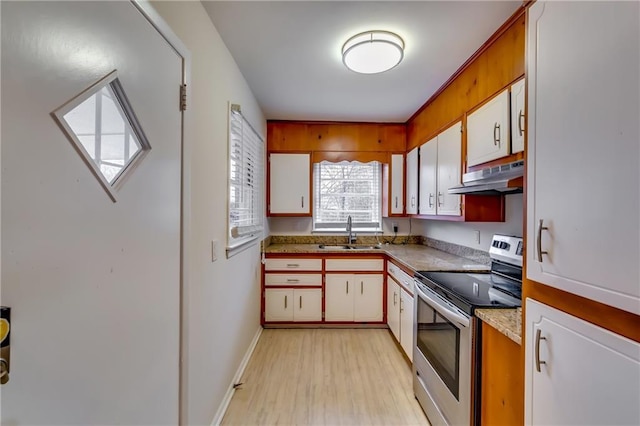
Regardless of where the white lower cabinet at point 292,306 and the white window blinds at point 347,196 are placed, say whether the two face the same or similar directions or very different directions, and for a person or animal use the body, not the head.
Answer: same or similar directions

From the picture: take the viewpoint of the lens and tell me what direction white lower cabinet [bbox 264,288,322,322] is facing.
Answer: facing the viewer

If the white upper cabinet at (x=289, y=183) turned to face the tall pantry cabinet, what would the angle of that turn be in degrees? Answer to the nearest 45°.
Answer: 0° — it already faces it

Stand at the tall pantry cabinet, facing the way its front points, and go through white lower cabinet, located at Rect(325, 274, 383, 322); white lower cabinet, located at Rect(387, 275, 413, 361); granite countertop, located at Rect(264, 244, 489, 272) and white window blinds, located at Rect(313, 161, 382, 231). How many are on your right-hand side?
4

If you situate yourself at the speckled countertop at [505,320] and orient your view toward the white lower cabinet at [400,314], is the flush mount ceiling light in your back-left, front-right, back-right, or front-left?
front-left

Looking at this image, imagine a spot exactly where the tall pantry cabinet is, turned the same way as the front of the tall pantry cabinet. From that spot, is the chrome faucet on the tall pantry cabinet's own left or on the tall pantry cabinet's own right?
on the tall pantry cabinet's own right

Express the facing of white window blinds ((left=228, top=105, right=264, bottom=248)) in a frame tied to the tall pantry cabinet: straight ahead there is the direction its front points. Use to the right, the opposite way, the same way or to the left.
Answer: the opposite way

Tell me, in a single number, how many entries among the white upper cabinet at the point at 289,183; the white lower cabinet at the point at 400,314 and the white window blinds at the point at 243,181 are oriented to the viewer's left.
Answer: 1

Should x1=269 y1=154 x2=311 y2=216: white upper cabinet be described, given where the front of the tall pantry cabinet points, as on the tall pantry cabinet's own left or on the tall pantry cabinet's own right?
on the tall pantry cabinet's own right

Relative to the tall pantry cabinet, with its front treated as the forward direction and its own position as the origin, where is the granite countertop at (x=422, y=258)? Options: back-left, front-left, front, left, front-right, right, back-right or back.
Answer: right

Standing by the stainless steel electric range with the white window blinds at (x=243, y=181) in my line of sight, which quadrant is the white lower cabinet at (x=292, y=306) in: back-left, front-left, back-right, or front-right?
front-right

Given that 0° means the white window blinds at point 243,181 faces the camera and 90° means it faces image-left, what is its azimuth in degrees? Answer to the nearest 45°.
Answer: approximately 270°

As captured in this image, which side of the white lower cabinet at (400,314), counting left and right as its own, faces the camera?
left

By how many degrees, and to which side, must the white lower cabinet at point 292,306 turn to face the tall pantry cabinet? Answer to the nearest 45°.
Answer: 0° — it already faces it

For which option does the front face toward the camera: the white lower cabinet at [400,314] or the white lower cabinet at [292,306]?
the white lower cabinet at [292,306]

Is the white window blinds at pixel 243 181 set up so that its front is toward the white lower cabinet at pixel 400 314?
yes

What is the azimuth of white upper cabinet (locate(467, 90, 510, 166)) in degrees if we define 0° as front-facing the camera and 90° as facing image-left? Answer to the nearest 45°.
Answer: approximately 45°

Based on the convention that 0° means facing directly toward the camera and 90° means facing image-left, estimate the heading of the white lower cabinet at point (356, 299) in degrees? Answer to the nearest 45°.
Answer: approximately 0°

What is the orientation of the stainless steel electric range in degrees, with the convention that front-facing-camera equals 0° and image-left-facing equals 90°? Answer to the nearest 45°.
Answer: approximately 45°
